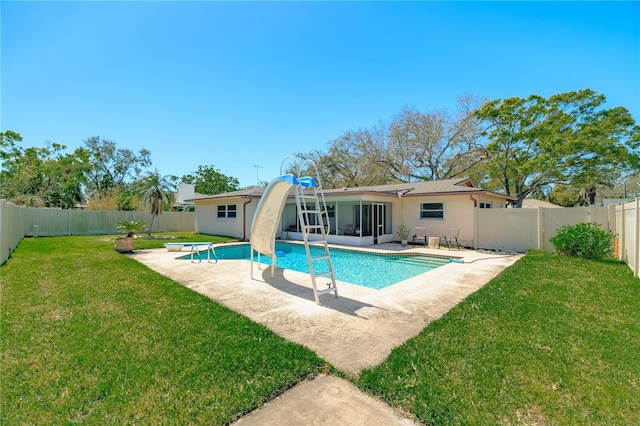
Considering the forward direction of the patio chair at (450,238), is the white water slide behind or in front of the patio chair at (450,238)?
in front

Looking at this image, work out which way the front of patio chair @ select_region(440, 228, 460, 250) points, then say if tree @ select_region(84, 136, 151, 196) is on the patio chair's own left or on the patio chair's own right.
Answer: on the patio chair's own right

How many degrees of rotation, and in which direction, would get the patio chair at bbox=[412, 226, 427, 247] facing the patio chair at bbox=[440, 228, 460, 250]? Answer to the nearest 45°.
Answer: approximately 90° to its left

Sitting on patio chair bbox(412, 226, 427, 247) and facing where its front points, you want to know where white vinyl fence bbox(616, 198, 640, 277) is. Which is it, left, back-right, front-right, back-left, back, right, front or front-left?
front-left

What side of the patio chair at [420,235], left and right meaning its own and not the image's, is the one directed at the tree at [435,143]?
back

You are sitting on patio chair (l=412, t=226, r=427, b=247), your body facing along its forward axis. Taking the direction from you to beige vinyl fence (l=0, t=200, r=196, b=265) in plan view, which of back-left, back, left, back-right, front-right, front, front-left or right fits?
right

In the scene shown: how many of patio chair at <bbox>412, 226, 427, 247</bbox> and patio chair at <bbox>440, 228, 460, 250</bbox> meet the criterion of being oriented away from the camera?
0

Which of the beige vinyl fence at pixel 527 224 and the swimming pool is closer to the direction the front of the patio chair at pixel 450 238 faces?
the swimming pool

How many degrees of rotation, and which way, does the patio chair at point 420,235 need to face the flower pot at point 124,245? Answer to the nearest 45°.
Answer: approximately 45° to its right

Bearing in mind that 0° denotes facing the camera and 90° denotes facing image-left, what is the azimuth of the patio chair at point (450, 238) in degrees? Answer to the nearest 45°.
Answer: approximately 45°

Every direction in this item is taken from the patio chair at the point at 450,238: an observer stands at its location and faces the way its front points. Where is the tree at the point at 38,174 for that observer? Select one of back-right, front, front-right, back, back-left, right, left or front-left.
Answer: front-right

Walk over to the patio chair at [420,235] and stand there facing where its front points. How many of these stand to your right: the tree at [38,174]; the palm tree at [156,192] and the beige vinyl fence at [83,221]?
3
